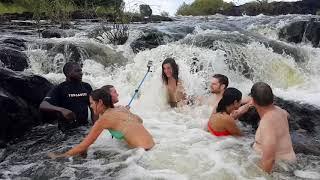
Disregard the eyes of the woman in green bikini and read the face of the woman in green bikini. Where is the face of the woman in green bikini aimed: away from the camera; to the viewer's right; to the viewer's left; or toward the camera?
to the viewer's left

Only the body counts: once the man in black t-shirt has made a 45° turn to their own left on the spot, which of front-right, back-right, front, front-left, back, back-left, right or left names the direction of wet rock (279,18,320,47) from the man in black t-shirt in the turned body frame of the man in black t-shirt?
front-left

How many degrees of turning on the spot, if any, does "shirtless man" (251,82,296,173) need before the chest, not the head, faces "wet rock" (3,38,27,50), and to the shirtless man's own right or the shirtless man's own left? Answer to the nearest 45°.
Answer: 0° — they already face it

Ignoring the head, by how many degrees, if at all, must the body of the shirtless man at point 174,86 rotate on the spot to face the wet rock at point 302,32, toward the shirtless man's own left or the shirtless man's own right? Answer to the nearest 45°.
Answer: approximately 180°

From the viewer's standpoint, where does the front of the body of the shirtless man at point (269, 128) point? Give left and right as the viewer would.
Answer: facing away from the viewer and to the left of the viewer

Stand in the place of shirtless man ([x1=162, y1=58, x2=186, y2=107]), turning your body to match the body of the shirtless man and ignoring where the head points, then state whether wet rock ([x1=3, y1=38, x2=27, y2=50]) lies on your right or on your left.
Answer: on your right

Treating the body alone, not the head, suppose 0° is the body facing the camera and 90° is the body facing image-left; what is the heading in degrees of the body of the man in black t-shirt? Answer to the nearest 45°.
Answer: approximately 315°
